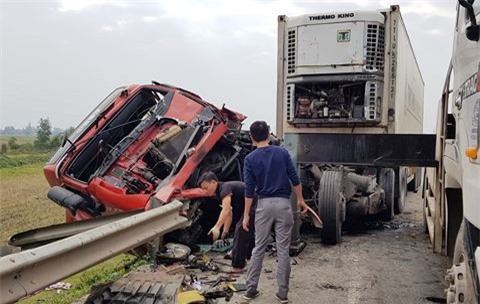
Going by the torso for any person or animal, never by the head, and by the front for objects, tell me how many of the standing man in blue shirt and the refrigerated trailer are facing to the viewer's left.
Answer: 0

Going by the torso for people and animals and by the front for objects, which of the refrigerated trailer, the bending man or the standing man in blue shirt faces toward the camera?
the refrigerated trailer

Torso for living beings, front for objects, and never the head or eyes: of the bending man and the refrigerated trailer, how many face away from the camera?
0

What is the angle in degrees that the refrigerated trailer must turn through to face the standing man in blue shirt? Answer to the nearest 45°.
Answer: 0° — it already faces them

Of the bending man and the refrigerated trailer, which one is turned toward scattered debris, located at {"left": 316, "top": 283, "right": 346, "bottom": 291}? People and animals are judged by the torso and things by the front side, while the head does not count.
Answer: the refrigerated trailer

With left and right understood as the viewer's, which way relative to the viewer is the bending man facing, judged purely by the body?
facing to the left of the viewer

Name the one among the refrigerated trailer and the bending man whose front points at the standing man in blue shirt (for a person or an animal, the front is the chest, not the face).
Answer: the refrigerated trailer

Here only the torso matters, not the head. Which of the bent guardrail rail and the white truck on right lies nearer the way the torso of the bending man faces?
the bent guardrail rail

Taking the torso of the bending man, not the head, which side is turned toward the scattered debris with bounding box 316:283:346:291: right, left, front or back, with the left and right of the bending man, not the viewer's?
back

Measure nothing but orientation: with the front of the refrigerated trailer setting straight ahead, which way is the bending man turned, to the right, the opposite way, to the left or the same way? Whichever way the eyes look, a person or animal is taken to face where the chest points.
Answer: to the right

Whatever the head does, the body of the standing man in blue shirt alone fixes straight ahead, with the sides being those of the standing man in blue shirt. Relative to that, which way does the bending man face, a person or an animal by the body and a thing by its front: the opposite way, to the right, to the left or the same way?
to the left

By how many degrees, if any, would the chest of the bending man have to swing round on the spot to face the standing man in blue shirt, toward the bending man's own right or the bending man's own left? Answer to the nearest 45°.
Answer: approximately 135° to the bending man's own left

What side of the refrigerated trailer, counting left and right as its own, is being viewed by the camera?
front

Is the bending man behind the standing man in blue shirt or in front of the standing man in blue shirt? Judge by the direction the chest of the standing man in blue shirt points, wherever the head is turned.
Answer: in front

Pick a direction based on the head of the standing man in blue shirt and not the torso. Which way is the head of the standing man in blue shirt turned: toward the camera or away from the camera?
away from the camera

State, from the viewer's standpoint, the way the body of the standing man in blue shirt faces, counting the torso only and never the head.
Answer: away from the camera

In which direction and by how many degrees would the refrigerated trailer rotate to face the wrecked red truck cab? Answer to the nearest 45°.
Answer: approximately 45° to its right

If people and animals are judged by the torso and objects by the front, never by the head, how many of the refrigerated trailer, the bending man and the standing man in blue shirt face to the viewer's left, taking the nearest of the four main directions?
1

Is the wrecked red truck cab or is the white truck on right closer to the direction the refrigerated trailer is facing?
the white truck on right

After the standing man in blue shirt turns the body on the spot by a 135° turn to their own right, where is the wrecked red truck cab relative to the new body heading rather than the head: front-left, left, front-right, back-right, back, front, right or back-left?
back

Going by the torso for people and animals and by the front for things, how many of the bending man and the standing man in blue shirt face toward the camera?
0

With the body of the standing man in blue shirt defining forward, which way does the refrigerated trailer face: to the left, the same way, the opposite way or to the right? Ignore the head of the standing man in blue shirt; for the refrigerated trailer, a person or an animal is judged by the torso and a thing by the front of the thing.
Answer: the opposite way
